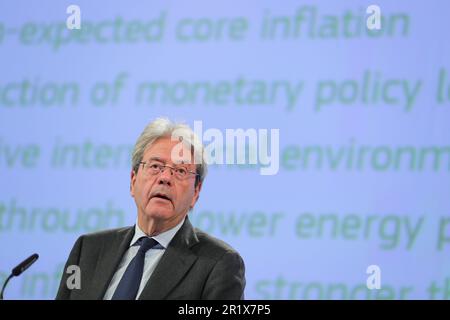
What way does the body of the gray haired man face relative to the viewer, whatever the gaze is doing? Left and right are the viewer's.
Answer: facing the viewer and to the left of the viewer
